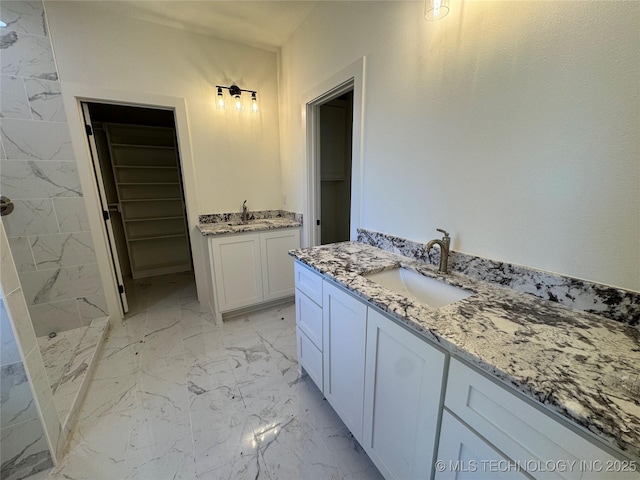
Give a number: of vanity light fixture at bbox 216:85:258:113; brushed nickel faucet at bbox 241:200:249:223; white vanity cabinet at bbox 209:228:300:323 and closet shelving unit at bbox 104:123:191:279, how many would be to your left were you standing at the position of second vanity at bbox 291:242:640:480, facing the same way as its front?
0

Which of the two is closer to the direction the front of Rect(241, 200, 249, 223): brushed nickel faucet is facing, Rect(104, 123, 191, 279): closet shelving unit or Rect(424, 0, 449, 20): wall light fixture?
the wall light fixture

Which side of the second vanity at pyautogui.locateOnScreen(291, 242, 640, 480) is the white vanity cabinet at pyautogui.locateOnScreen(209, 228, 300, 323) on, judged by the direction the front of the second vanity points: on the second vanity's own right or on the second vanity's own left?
on the second vanity's own right

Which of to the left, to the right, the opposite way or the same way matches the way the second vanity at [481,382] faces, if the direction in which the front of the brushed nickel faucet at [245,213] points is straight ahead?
to the right

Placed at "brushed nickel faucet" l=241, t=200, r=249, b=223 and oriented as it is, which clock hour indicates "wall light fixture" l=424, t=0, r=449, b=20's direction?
The wall light fixture is roughly at 11 o'clock from the brushed nickel faucet.

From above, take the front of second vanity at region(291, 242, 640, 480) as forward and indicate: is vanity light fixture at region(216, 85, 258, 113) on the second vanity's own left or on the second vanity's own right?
on the second vanity's own right

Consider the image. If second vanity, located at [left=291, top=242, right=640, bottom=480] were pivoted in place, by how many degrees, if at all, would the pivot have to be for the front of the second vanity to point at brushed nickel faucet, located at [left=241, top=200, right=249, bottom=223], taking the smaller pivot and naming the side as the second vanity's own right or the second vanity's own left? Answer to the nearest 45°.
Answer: approximately 90° to the second vanity's own right

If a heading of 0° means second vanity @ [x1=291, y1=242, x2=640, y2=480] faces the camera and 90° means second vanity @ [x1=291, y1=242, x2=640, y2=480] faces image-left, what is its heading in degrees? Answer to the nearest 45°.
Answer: approximately 45°

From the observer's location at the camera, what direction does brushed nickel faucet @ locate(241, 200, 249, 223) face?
facing the viewer

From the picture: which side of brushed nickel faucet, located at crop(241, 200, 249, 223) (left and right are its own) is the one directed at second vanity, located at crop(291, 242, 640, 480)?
front

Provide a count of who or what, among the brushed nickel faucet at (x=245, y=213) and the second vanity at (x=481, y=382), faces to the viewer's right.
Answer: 0

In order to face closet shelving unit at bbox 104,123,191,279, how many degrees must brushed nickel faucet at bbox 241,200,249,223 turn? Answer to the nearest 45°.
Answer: approximately 135° to its right

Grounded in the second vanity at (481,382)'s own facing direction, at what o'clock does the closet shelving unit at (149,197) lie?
The closet shelving unit is roughly at 2 o'clock from the second vanity.
